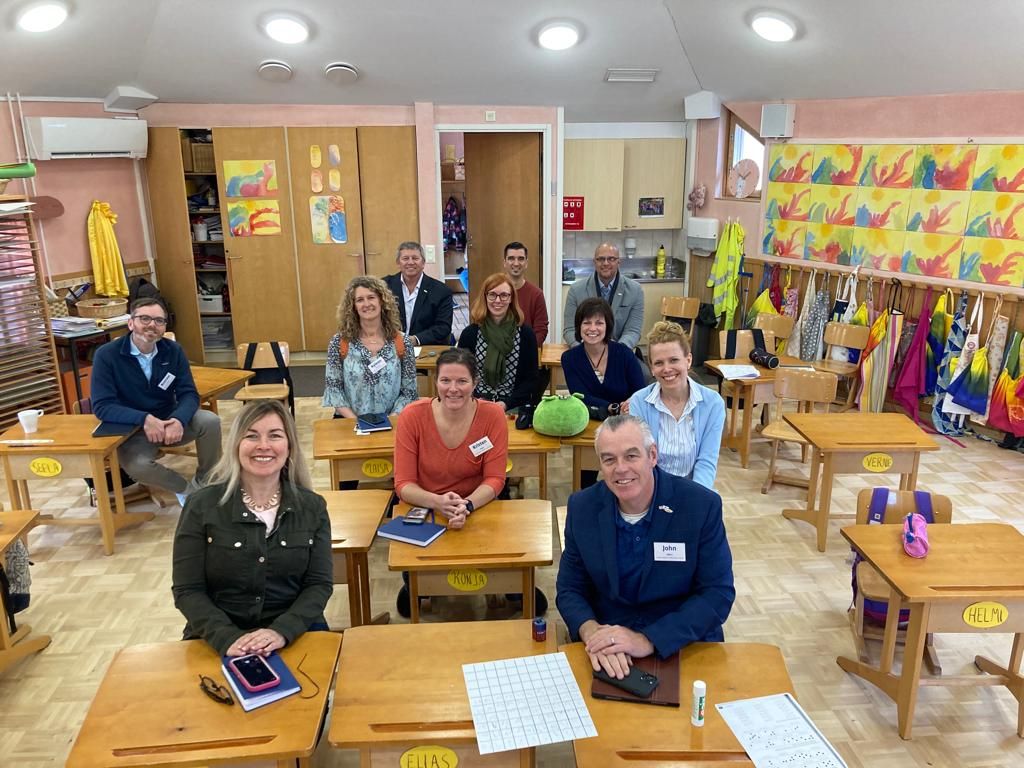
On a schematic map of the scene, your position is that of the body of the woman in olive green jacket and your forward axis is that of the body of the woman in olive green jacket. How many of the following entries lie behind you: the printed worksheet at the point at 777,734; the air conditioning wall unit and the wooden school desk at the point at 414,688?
1

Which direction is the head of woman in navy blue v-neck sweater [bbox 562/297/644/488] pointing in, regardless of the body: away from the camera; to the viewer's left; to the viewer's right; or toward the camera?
toward the camera

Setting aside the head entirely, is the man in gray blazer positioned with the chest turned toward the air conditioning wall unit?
no

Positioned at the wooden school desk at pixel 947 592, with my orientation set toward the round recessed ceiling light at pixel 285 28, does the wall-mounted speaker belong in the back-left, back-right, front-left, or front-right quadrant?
front-right

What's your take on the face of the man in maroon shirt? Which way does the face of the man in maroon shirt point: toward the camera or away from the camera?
toward the camera

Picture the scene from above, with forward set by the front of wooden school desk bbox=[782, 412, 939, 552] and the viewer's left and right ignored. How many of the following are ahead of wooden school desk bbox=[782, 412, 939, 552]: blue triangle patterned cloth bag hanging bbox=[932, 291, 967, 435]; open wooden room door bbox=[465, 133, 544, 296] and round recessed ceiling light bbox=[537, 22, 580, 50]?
0

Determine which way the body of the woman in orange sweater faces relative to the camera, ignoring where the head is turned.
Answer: toward the camera

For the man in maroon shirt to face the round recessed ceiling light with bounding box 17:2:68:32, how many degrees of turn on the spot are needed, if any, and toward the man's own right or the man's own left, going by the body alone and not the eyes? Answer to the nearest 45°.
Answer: approximately 90° to the man's own right

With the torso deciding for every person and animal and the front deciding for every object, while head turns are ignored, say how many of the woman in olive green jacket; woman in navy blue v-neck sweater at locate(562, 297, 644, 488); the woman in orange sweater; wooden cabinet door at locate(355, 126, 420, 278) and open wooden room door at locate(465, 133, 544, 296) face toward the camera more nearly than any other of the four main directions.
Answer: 5

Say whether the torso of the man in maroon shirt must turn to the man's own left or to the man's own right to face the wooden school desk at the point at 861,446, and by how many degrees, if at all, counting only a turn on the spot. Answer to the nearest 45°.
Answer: approximately 45° to the man's own left

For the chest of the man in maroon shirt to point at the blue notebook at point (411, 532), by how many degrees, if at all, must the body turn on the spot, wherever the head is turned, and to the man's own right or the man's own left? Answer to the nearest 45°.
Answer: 0° — they already face it

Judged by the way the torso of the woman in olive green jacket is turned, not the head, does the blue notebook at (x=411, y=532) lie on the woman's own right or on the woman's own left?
on the woman's own left

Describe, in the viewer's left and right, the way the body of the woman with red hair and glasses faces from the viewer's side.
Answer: facing the viewer

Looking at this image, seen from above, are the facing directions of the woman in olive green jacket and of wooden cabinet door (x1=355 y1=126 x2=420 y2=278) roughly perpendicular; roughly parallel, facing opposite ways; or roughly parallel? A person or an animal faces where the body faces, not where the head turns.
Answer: roughly parallel

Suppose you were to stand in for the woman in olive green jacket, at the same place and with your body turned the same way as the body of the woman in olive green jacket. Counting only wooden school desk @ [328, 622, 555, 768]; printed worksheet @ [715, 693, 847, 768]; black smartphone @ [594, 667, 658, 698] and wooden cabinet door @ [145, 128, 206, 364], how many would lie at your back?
1

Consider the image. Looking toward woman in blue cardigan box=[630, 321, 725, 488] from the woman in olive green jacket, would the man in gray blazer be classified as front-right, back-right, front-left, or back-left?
front-left

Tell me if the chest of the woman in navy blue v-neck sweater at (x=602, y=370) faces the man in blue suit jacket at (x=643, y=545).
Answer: yes
